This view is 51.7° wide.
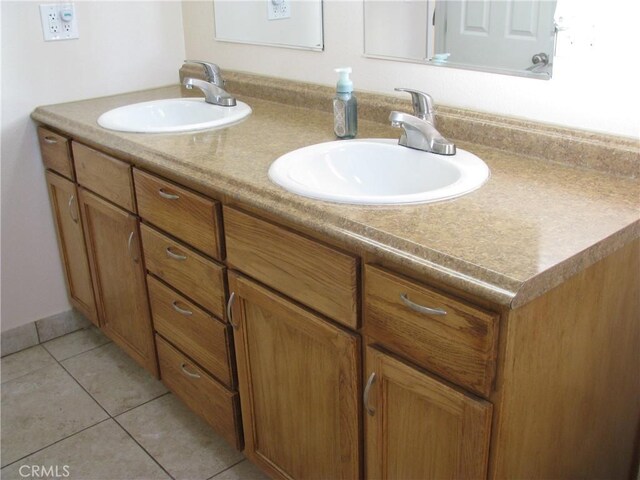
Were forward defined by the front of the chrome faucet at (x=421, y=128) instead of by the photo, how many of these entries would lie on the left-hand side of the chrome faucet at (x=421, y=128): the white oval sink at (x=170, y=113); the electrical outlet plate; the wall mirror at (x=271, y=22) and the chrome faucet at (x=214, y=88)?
0

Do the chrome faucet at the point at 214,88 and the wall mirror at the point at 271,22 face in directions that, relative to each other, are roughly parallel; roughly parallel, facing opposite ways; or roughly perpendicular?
roughly parallel

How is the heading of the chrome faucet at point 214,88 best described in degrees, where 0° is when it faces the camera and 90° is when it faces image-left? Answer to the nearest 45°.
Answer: approximately 45°

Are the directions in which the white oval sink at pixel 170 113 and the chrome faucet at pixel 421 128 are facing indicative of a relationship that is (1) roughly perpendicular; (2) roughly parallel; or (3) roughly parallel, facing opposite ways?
roughly parallel

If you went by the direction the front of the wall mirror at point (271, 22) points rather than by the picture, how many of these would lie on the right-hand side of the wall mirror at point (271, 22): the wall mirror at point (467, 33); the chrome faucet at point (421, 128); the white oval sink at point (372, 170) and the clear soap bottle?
0

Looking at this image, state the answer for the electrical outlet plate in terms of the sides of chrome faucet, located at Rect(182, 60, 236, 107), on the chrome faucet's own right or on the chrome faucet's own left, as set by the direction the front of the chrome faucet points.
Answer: on the chrome faucet's own right

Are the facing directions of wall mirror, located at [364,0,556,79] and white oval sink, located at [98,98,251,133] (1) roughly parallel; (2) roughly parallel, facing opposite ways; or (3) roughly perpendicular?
roughly parallel

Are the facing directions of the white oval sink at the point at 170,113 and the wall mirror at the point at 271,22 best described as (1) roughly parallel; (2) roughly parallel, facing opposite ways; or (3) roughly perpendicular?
roughly parallel

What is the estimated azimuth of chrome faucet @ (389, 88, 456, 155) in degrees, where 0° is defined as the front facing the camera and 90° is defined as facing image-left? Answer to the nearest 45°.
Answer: approximately 45°

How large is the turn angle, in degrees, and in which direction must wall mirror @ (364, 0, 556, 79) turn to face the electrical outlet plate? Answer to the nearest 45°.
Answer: approximately 45° to its right

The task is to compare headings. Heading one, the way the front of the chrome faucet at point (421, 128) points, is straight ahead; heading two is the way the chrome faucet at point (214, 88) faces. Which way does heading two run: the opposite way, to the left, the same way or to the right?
the same way

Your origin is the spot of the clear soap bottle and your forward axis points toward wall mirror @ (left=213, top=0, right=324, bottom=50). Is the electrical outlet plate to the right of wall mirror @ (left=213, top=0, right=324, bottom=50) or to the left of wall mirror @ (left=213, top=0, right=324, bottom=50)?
left

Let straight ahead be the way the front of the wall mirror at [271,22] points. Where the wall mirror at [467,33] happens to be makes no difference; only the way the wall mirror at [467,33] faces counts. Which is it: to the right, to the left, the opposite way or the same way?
the same way

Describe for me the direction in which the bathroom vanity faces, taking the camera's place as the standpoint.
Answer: facing the viewer and to the left of the viewer

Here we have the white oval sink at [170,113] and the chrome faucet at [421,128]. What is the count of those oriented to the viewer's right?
0

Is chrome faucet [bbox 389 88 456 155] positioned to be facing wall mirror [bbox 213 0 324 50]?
no

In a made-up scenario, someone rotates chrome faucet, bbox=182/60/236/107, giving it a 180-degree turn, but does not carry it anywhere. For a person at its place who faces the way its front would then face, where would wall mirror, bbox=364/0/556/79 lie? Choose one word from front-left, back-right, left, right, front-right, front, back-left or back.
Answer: right

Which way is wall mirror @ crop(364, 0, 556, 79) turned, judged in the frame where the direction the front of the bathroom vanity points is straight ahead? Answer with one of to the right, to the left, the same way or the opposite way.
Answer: the same way
